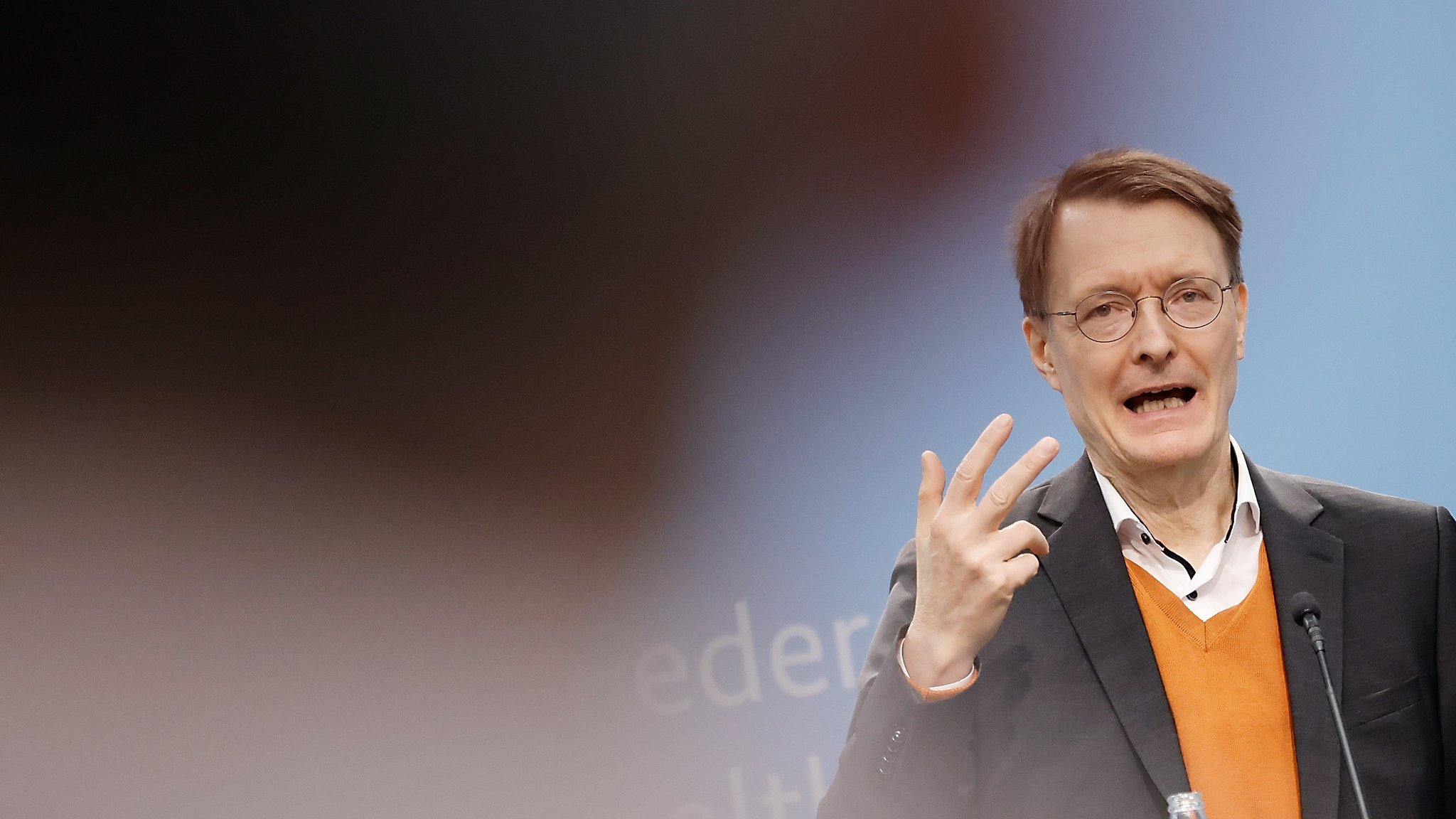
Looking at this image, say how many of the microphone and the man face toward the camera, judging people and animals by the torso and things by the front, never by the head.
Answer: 1

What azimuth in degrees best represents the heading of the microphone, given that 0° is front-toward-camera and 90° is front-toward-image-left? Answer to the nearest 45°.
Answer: approximately 135°

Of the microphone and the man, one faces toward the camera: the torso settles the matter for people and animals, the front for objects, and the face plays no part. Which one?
the man

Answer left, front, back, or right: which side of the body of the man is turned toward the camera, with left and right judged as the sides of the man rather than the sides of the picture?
front
